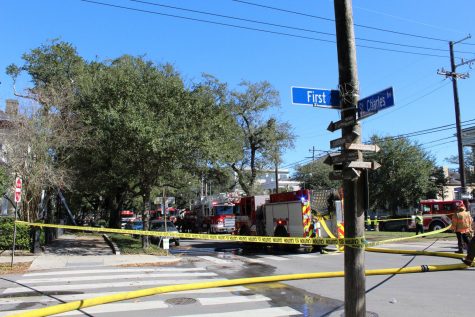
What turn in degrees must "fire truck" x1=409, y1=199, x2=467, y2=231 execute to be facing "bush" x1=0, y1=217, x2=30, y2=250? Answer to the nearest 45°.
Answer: approximately 45° to its left

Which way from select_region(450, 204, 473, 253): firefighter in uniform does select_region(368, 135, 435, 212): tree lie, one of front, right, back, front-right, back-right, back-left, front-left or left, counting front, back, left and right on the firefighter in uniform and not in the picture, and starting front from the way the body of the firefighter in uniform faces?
front

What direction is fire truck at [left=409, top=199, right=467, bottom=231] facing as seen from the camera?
to the viewer's left

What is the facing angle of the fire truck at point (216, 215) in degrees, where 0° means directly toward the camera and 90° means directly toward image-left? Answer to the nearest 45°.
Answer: approximately 315°

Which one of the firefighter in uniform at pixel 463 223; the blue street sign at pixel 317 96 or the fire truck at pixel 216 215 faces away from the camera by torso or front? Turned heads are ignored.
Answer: the firefighter in uniform

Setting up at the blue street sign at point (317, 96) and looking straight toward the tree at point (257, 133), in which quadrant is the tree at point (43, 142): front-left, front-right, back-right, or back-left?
front-left

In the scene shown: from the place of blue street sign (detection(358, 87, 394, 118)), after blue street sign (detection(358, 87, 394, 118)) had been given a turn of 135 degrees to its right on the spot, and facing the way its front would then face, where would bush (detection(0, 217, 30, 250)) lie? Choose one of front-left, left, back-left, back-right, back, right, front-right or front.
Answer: front-left

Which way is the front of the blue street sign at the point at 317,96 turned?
toward the camera

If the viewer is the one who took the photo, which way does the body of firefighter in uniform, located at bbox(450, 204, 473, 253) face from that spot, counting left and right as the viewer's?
facing away from the viewer
